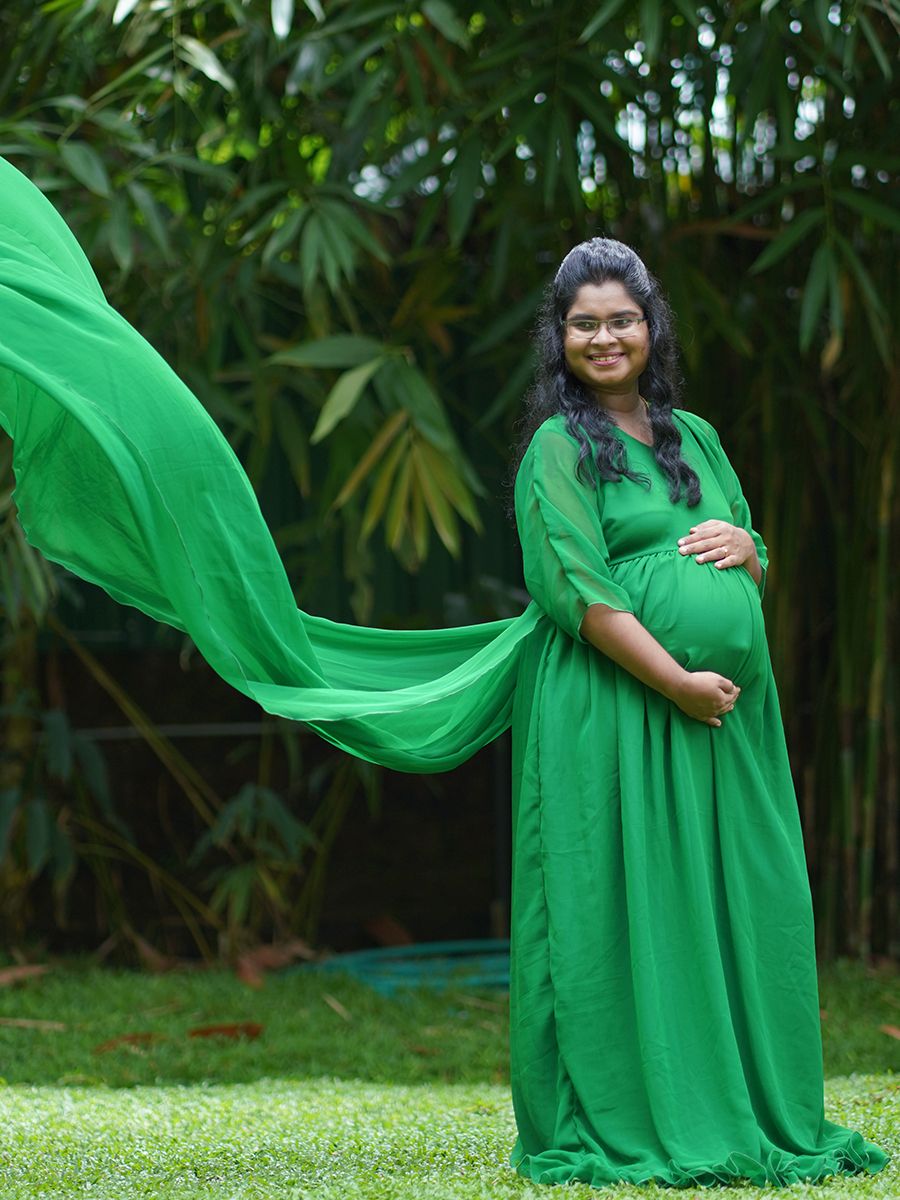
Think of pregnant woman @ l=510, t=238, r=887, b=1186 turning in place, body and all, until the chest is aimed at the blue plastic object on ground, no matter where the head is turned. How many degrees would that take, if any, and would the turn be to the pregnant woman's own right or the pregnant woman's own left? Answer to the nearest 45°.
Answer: approximately 135° to the pregnant woman's own left

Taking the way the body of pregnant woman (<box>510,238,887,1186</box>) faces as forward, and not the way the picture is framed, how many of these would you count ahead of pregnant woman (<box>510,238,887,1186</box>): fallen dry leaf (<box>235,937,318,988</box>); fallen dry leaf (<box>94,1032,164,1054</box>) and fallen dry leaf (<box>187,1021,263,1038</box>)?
0

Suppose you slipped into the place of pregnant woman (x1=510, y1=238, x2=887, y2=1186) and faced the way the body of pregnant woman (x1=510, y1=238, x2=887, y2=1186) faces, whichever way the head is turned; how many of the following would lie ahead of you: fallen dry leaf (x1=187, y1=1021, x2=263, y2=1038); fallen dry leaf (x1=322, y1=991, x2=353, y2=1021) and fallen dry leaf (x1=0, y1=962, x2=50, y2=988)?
0

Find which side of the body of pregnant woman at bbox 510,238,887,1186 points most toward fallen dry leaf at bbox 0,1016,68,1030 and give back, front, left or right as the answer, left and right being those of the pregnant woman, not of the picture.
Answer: back

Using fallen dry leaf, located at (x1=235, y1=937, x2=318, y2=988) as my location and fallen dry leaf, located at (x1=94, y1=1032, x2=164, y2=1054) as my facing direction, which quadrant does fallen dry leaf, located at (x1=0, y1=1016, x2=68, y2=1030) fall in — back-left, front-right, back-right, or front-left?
front-right

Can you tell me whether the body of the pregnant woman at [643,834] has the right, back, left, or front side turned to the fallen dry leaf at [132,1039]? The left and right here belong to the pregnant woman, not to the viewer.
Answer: back

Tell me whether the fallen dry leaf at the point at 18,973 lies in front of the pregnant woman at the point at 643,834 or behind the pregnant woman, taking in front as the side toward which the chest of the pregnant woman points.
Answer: behind

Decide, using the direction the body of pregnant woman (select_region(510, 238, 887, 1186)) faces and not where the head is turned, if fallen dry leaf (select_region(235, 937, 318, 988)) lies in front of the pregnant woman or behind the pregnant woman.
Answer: behind

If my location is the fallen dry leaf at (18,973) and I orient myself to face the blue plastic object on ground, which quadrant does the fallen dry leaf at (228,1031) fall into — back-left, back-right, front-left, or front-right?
front-right

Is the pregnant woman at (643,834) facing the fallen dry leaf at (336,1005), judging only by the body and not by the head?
no

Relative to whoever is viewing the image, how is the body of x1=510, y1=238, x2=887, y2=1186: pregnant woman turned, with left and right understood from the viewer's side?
facing the viewer and to the right of the viewer

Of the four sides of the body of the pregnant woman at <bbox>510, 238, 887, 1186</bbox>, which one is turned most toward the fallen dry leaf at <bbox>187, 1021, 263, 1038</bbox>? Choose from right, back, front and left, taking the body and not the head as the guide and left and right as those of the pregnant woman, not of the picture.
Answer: back

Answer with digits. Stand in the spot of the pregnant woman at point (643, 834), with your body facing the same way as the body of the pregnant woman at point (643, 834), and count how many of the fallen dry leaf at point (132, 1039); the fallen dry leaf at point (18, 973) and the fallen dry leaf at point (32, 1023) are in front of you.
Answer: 0

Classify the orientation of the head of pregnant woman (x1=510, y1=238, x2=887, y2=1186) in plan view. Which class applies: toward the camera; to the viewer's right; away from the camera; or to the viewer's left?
toward the camera
